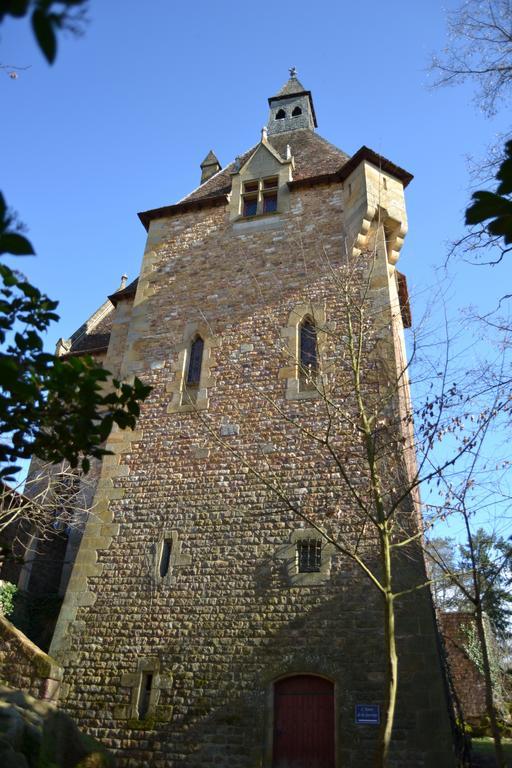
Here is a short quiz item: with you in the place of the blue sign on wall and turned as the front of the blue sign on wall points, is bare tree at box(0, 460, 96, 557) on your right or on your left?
on your right

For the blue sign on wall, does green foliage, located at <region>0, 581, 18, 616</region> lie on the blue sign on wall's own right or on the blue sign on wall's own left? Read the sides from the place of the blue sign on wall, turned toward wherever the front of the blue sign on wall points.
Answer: on the blue sign on wall's own right

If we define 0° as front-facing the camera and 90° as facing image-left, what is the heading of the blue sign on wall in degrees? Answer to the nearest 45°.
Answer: approximately 0°
